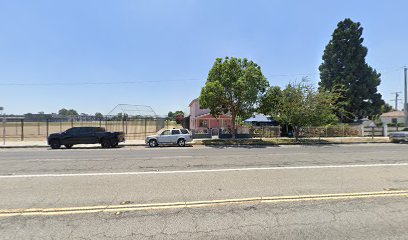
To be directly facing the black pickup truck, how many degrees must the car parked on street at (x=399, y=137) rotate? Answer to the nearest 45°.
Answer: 0° — it already faces it

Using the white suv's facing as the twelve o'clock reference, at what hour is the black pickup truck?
The black pickup truck is roughly at 12 o'clock from the white suv.

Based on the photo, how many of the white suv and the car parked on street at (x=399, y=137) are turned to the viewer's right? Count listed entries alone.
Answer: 0

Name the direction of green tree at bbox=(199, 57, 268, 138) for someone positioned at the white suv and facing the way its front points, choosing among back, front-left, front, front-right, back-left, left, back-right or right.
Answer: back

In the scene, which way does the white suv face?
to the viewer's left

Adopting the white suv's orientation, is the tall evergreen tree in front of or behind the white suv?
behind

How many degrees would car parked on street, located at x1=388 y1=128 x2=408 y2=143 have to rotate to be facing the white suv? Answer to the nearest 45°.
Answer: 0° — it already faces it

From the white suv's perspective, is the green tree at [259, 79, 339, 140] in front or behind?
behind

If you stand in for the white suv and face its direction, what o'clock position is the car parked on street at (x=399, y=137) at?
The car parked on street is roughly at 6 o'clock from the white suv.

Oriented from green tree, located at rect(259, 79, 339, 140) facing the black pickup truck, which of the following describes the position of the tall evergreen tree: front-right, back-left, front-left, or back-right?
back-right

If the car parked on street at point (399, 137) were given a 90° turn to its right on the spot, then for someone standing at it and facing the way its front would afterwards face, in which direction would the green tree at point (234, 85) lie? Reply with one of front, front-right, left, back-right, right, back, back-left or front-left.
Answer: left

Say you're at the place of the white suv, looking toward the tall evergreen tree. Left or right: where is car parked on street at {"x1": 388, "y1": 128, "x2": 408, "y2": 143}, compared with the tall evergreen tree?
right

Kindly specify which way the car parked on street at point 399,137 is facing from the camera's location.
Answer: facing the viewer and to the left of the viewer

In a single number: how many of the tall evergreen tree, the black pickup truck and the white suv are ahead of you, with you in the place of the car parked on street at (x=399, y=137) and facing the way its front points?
2

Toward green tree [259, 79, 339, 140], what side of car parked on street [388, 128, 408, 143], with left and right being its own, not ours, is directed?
front
